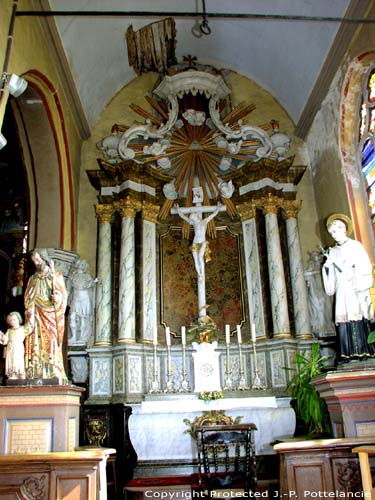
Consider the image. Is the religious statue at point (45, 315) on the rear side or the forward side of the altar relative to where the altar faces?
on the forward side

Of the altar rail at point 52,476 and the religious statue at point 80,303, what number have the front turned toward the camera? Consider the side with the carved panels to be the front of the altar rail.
2

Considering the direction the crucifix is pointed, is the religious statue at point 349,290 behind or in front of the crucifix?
in front

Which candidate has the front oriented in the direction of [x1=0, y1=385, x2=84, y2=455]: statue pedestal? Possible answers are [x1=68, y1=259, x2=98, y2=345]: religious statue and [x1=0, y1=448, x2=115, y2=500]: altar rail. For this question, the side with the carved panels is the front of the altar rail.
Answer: the religious statue

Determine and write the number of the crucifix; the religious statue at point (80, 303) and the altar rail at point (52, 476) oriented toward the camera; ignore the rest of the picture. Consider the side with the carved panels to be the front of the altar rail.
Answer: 3

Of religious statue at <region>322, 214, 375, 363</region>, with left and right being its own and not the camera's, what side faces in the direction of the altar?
right

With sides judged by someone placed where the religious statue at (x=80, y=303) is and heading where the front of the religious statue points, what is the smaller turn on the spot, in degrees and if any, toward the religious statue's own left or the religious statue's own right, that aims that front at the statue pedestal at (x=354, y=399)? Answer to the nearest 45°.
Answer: approximately 45° to the religious statue's own left

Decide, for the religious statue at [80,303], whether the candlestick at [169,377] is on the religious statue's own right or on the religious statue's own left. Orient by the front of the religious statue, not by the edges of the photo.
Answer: on the religious statue's own left

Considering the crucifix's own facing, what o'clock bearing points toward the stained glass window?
The stained glass window is roughly at 10 o'clock from the crucifix.
